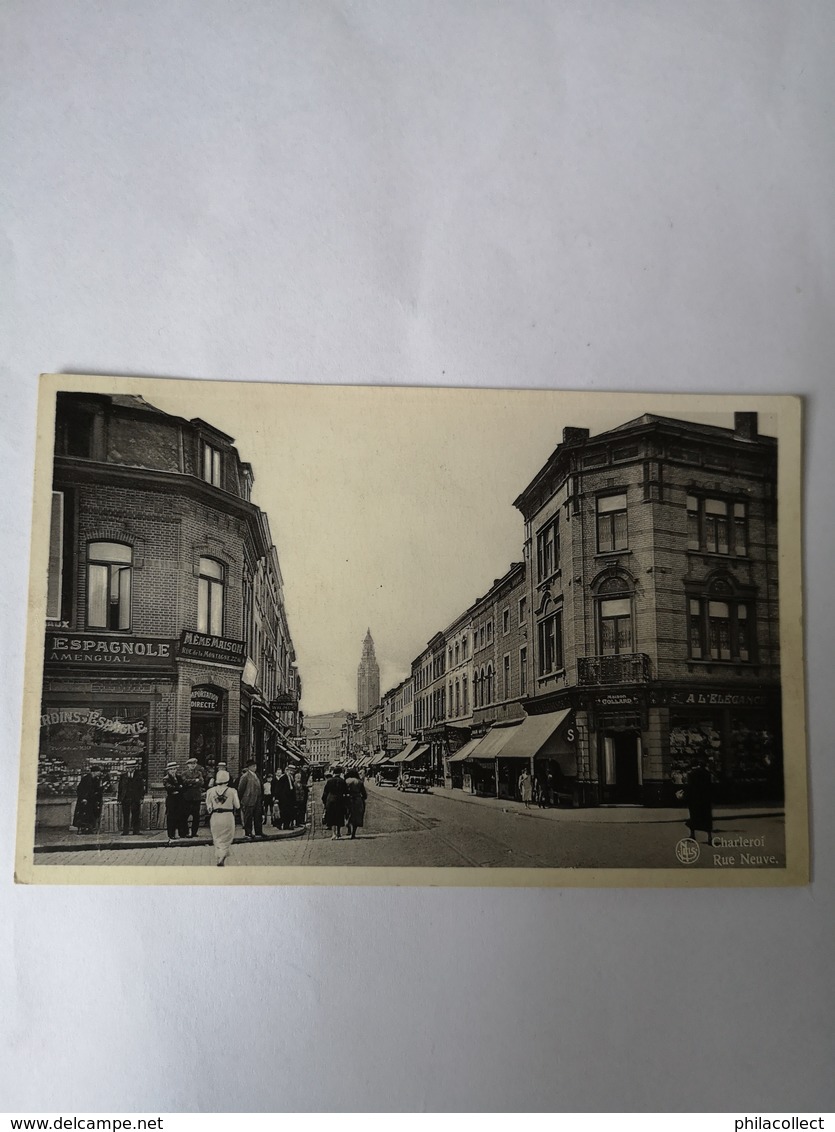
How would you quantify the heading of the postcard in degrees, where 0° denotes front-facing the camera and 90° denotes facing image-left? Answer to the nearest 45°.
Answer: approximately 0°
